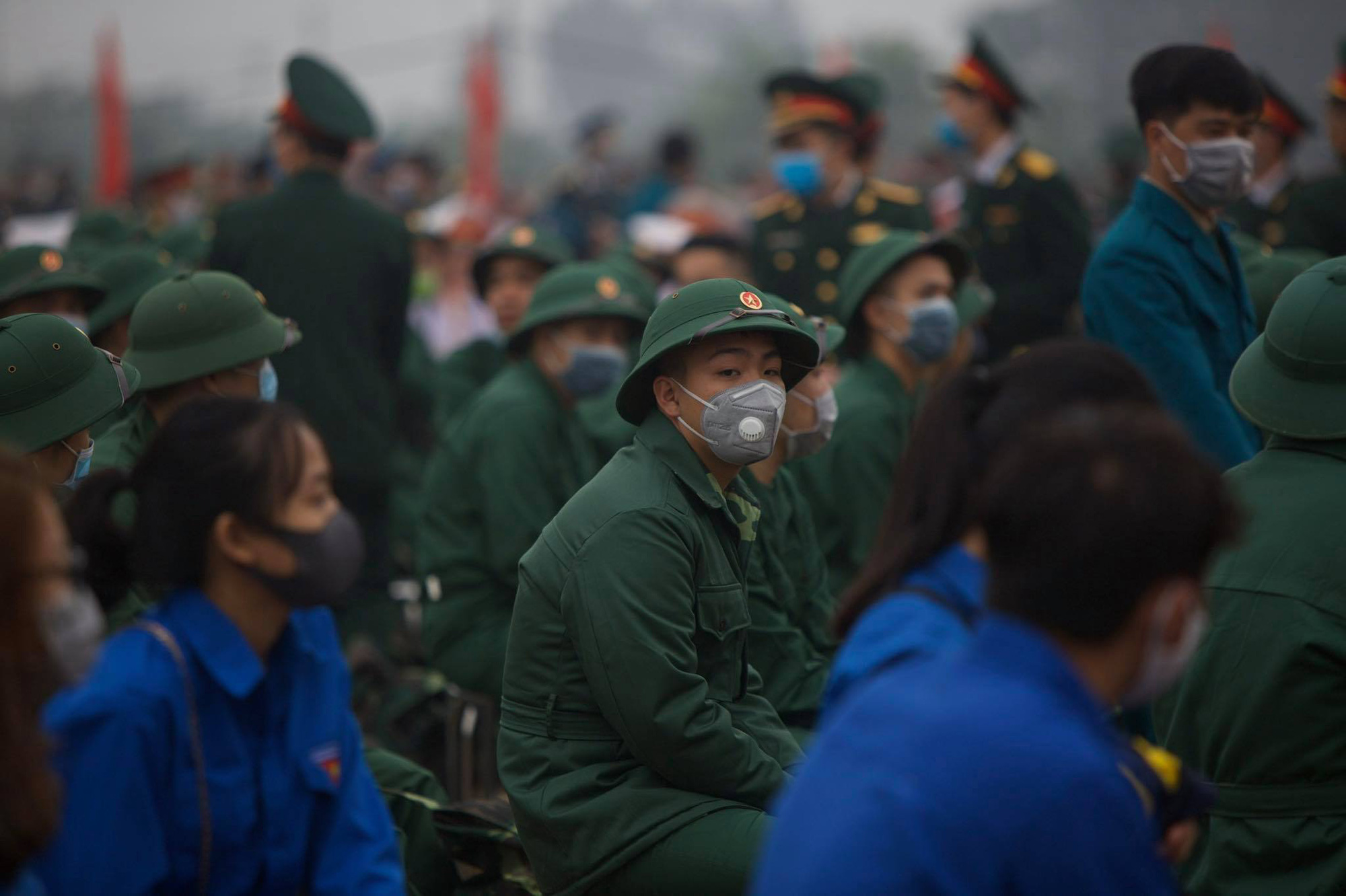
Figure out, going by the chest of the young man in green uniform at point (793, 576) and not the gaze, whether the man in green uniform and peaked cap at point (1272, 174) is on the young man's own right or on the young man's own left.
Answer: on the young man's own left

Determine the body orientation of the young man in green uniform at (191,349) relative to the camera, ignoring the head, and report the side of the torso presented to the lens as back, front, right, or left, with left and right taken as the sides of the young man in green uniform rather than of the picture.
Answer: right

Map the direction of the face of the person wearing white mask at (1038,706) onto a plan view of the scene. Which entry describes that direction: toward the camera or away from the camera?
away from the camera

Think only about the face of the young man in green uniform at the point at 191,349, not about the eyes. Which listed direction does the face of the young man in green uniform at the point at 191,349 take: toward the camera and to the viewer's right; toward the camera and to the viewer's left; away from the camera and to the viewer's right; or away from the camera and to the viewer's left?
away from the camera and to the viewer's right

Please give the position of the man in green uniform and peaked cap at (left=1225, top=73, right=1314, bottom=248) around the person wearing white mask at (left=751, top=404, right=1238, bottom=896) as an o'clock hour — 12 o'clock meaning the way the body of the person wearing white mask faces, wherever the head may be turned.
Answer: The man in green uniform and peaked cap is roughly at 11 o'clock from the person wearing white mask.

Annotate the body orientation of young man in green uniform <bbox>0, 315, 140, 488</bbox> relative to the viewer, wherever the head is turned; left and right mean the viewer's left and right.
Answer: facing to the right of the viewer

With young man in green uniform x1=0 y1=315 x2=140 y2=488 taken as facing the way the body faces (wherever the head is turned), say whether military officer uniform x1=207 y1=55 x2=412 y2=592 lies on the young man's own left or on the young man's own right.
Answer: on the young man's own left

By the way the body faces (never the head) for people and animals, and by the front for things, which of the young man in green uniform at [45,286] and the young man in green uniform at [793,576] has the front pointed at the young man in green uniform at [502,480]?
the young man in green uniform at [45,286]

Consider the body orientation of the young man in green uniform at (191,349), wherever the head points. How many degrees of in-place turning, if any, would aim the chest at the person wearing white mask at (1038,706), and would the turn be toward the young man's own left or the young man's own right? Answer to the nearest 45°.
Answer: approximately 90° to the young man's own right
